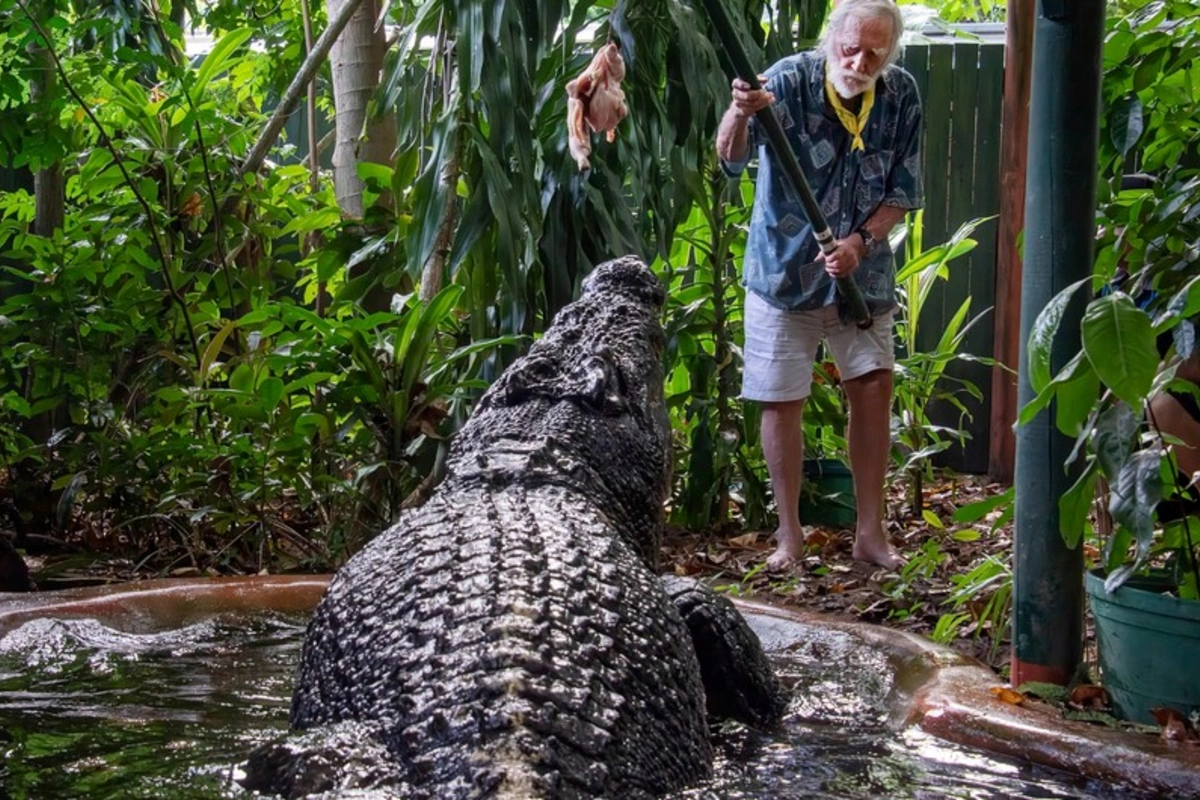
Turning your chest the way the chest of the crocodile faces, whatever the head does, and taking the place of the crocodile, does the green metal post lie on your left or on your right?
on your right

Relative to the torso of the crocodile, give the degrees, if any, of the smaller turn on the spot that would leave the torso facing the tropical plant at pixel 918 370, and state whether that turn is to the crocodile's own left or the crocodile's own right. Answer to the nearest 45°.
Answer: approximately 45° to the crocodile's own right

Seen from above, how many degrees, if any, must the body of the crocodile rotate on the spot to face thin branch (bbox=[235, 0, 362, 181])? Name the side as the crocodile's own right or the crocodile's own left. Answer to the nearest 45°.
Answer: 0° — it already faces it

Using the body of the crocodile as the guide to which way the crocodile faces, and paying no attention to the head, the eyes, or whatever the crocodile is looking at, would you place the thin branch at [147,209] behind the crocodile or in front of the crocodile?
in front

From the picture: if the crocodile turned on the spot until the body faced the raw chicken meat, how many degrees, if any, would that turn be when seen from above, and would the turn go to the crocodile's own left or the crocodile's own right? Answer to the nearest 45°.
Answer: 0° — it already faces it

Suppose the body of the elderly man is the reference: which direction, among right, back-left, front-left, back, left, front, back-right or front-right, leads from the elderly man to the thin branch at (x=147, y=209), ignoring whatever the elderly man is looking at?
right

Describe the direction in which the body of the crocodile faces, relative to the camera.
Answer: away from the camera

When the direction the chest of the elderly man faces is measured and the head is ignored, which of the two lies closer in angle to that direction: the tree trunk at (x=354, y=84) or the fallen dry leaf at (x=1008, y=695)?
the fallen dry leaf

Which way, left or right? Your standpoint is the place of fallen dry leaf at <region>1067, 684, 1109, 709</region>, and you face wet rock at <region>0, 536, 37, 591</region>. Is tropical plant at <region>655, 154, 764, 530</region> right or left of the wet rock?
right

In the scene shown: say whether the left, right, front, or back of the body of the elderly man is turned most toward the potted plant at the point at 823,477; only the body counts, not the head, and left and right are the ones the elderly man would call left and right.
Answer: back

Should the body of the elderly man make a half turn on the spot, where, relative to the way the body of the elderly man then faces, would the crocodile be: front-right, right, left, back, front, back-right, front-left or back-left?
back

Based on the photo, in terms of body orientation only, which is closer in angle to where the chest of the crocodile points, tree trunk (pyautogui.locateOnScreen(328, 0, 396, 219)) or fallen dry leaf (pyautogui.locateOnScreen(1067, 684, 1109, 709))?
the tree trunk

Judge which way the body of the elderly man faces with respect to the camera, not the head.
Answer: toward the camera

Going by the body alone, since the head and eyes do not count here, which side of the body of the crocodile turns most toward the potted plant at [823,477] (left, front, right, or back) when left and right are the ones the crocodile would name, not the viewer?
front
